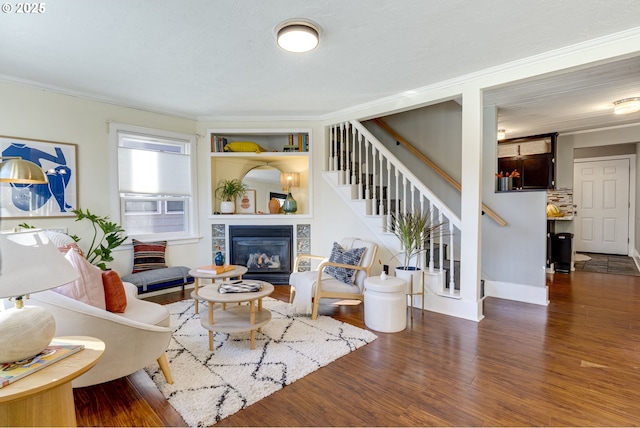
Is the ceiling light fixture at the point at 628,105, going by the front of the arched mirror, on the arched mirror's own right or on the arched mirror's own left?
on the arched mirror's own left

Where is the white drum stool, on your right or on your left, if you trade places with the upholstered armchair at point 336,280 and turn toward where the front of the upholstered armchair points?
on your left

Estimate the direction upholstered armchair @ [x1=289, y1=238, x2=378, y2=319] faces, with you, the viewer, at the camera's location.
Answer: facing the viewer and to the left of the viewer

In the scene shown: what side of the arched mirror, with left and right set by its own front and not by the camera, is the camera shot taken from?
front

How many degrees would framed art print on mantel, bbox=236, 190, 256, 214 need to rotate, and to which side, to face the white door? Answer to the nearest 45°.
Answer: approximately 90° to its left

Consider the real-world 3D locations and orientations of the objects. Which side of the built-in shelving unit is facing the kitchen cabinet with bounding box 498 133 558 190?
left

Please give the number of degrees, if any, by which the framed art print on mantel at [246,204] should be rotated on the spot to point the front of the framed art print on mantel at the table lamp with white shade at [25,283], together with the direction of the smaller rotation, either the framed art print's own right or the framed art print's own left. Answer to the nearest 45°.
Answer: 0° — it already faces it

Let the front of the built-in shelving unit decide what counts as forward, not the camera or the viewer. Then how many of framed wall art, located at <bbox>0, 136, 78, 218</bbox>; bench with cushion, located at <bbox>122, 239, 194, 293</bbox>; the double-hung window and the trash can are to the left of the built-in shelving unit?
1

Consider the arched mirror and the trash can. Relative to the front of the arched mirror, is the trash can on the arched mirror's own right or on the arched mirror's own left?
on the arched mirror's own left

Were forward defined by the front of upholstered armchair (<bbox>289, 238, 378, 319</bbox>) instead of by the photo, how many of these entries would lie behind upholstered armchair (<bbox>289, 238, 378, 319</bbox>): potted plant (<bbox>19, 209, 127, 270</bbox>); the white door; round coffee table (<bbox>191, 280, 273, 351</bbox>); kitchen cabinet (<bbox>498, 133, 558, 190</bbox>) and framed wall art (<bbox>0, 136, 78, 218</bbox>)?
2

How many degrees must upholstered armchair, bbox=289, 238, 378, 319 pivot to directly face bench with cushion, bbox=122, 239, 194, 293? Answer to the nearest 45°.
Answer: approximately 45° to its right

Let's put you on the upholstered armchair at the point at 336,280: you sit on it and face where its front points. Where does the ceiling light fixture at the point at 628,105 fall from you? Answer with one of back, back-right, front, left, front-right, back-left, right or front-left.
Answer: back-left

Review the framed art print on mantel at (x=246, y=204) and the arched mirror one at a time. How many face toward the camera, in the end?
2
